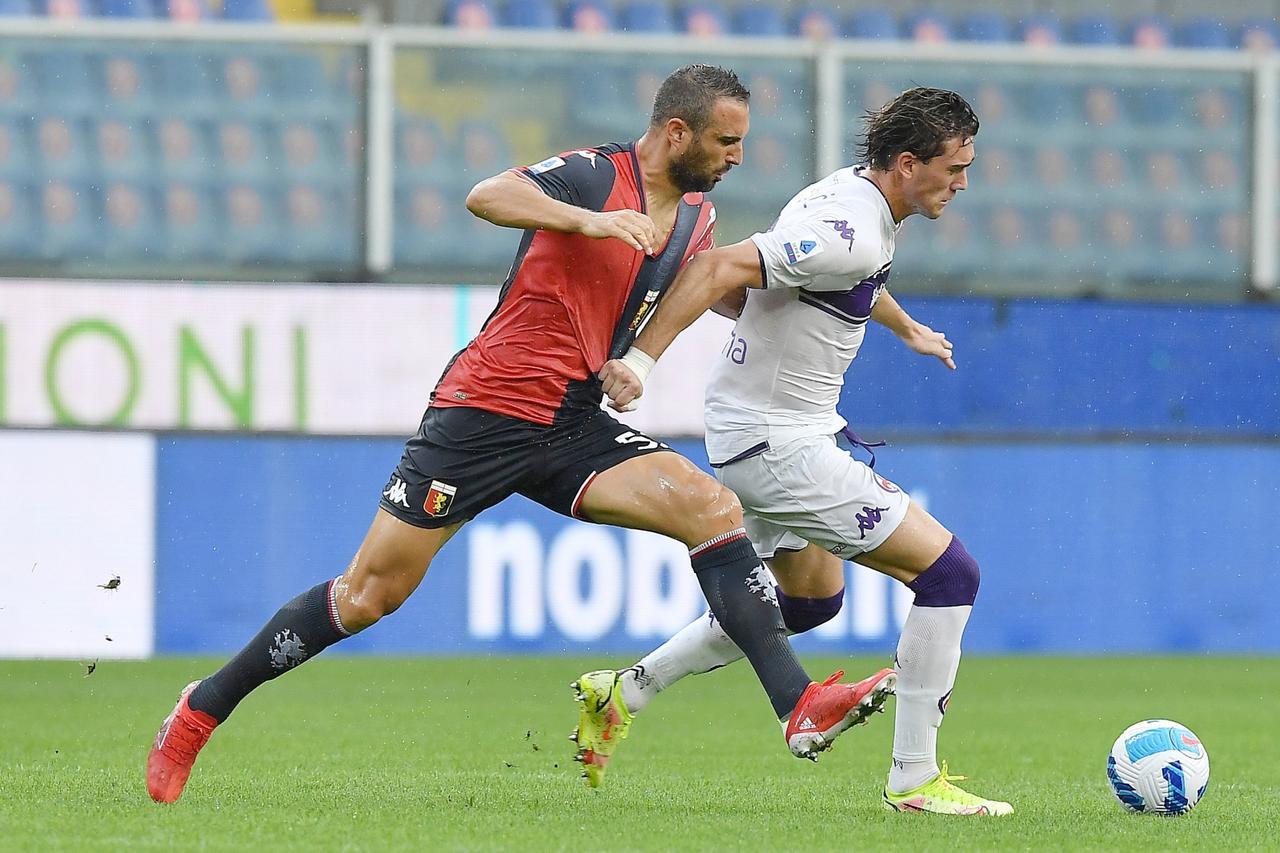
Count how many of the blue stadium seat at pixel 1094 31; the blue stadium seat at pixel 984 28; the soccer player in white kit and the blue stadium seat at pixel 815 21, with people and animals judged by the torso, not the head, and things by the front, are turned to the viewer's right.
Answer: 1

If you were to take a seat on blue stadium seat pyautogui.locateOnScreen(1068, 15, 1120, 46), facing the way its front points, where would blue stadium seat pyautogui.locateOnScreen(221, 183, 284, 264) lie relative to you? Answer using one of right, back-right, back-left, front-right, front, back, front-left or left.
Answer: front-right

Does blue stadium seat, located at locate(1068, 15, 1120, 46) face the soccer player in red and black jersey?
yes

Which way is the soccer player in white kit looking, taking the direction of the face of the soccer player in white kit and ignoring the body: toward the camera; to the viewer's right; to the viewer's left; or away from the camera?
to the viewer's right

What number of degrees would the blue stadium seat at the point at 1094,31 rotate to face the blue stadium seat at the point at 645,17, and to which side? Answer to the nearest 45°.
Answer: approximately 90° to its right

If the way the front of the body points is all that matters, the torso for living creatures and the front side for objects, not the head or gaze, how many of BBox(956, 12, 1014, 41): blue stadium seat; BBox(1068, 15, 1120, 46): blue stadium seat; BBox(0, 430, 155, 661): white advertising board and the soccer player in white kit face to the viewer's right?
1

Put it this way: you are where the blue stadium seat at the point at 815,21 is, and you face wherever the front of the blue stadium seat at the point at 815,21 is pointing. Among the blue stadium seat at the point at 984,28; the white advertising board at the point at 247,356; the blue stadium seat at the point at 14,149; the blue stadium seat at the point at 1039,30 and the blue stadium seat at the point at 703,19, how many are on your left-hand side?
2

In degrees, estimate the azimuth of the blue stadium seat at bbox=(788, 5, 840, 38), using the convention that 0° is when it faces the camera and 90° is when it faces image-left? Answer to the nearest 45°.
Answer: approximately 0°

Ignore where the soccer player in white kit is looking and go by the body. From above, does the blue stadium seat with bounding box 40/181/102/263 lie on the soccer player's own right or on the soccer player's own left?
on the soccer player's own left

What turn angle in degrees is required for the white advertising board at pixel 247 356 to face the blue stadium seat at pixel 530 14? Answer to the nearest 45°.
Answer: approximately 135° to its left

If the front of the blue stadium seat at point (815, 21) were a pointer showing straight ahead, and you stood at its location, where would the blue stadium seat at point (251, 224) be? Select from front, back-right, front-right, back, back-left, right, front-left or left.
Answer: front-right
